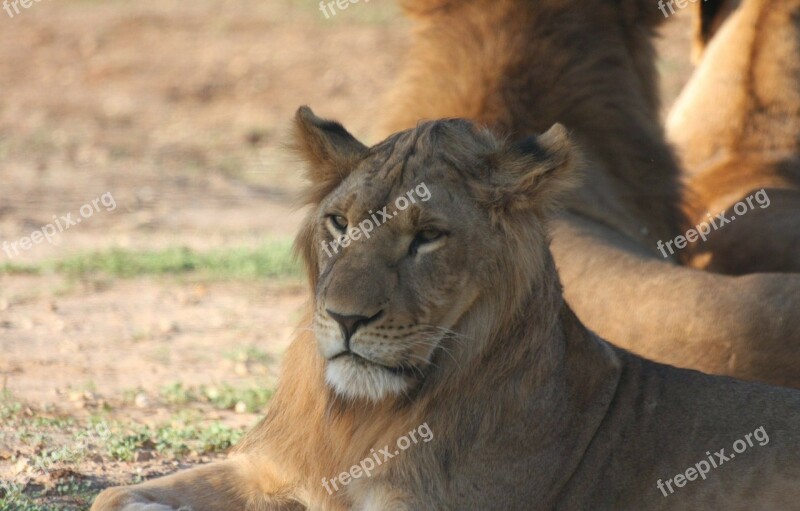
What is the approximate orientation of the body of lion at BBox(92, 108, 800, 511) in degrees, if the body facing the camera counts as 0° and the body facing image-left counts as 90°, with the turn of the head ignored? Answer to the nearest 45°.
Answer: approximately 45°
